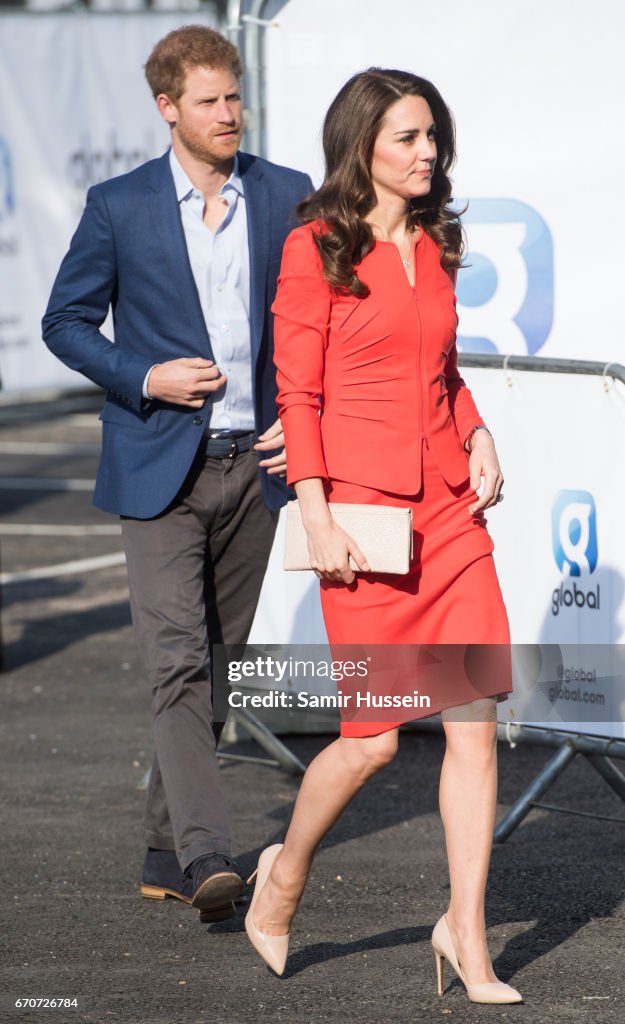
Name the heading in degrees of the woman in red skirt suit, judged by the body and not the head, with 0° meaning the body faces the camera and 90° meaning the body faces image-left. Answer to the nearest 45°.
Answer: approximately 315°

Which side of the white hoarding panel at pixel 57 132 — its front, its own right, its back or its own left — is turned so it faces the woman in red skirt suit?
front

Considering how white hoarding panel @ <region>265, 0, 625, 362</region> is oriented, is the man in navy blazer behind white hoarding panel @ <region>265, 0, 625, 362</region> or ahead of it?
ahead

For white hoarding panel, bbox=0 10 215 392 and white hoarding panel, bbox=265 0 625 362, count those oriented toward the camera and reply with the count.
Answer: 2

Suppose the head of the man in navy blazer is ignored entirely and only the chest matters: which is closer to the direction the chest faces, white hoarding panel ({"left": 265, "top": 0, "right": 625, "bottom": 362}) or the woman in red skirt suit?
the woman in red skirt suit

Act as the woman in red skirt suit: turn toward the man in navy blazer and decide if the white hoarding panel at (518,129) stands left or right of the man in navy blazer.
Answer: right

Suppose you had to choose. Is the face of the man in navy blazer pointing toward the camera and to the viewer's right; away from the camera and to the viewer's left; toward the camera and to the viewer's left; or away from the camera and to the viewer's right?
toward the camera and to the viewer's right

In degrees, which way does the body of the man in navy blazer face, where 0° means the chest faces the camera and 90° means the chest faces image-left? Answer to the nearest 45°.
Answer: approximately 315°

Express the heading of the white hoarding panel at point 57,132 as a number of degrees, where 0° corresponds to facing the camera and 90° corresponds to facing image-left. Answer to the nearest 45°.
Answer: approximately 0°
